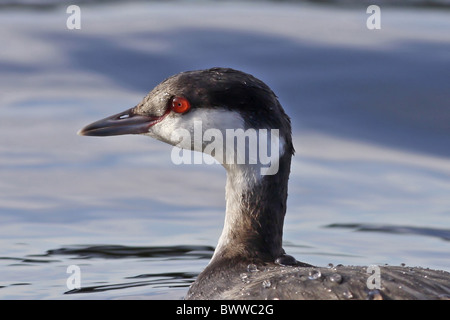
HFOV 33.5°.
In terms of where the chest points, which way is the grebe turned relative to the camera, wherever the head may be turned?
to the viewer's left
